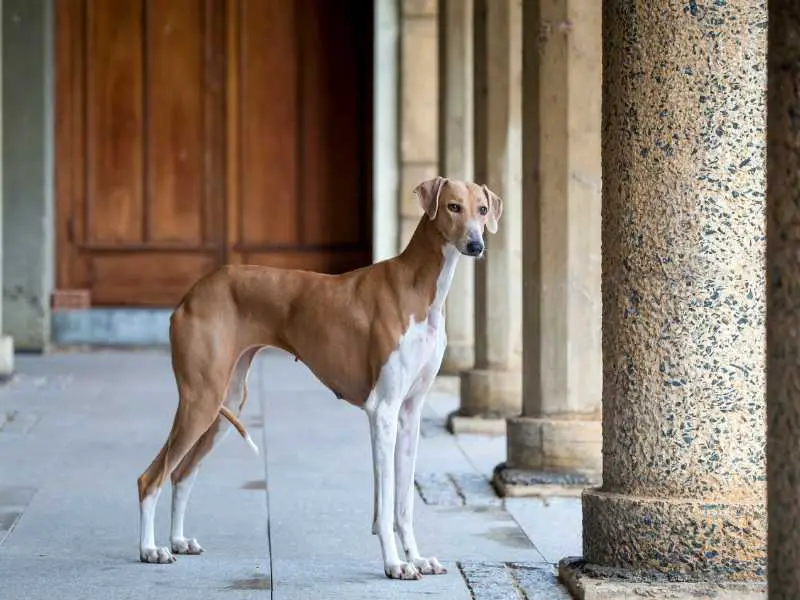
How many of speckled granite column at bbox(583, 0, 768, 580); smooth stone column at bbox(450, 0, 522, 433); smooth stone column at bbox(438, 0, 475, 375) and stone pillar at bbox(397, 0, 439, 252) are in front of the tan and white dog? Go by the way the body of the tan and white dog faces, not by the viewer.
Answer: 1

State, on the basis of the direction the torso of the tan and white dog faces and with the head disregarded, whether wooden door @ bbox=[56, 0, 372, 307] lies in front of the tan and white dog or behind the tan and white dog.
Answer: behind

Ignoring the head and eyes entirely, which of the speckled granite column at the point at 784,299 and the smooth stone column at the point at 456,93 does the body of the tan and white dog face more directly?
the speckled granite column

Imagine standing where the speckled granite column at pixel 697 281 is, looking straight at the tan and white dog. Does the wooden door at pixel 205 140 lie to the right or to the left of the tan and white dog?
right

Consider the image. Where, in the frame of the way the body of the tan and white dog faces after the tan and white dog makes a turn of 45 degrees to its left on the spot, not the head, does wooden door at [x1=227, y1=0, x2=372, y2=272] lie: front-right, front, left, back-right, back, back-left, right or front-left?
left

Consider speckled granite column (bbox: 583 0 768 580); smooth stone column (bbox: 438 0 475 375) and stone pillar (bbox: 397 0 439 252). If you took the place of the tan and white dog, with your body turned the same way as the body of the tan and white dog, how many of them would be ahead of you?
1

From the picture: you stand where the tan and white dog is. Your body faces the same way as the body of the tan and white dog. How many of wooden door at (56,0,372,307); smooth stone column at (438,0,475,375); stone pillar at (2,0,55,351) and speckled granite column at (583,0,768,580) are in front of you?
1

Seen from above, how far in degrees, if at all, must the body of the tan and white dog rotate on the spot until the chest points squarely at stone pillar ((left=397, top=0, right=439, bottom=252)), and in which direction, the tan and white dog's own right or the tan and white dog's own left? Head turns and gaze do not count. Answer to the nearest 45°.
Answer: approximately 135° to the tan and white dog's own left

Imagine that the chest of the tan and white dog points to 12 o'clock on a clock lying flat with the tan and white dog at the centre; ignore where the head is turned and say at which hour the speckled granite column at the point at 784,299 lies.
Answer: The speckled granite column is roughly at 1 o'clock from the tan and white dog.

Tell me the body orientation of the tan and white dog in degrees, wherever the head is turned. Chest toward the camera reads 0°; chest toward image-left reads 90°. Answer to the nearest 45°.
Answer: approximately 315°

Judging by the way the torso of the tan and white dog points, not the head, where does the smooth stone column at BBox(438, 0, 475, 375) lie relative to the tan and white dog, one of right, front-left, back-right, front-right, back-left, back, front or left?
back-left
